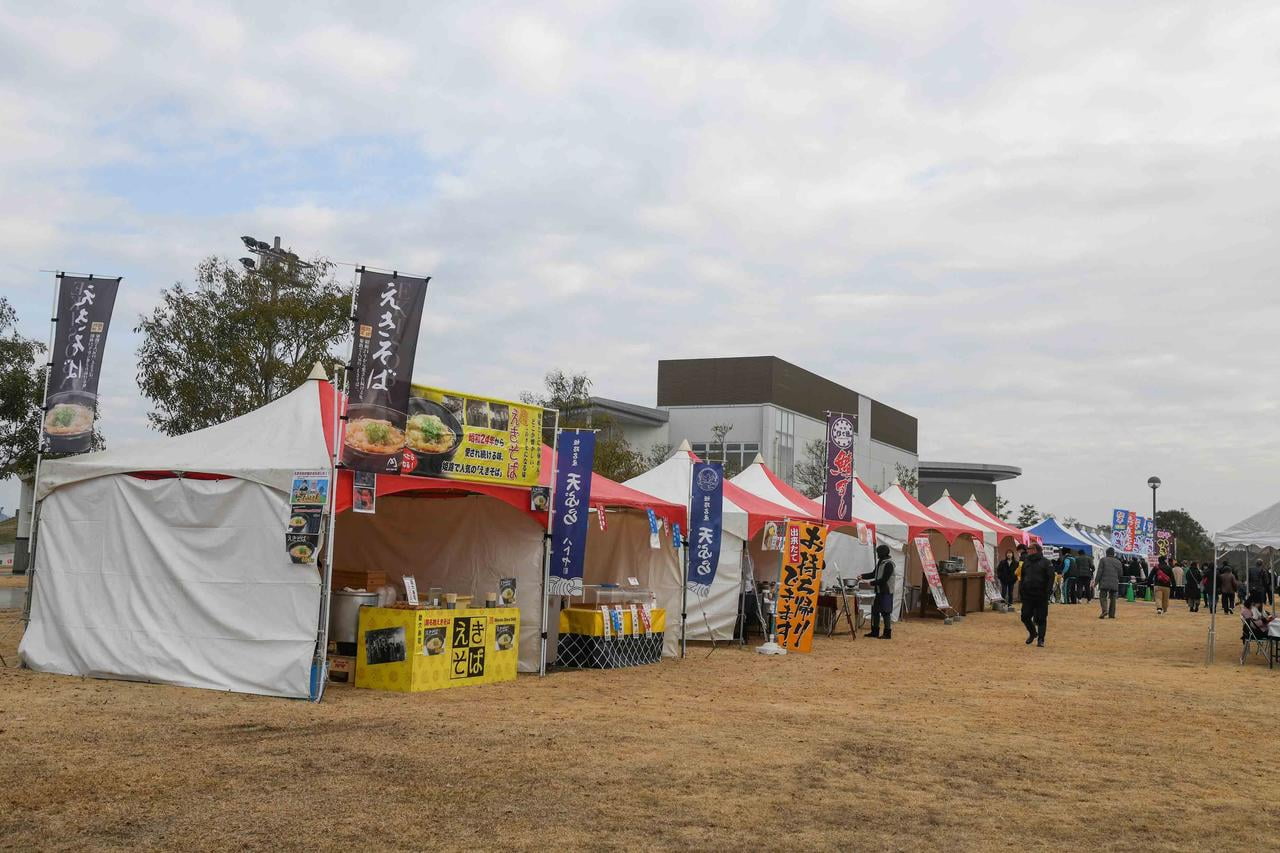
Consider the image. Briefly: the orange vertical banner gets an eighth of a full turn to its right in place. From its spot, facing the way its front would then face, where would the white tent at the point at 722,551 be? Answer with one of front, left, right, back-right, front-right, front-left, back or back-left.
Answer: right

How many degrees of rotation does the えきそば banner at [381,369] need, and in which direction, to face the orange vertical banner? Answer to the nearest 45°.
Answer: approximately 135° to its left

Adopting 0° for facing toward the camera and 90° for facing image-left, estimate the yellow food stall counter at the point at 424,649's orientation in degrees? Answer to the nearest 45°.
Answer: approximately 315°

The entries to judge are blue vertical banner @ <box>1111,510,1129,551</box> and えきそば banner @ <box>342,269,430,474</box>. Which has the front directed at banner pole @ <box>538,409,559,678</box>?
the blue vertical banner

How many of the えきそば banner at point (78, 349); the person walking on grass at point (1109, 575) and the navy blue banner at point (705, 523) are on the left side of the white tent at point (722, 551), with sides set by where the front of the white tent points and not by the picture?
1

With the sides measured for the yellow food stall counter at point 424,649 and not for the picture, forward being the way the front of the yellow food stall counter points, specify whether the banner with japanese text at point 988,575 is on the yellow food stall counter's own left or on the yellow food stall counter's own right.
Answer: on the yellow food stall counter's own left

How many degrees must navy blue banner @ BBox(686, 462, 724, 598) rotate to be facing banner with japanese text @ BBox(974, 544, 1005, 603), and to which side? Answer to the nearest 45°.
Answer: approximately 135° to its left

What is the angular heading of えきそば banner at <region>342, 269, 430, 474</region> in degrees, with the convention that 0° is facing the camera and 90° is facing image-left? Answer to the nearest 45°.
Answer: approximately 0°

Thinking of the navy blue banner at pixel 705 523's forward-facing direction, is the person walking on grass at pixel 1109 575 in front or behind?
behind
